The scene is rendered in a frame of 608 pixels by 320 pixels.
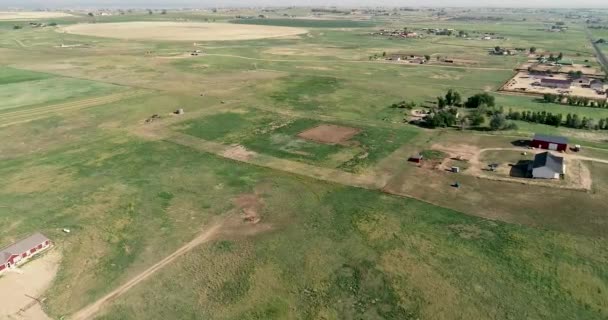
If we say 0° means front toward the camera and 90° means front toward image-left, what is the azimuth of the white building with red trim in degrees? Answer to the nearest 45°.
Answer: approximately 315°
